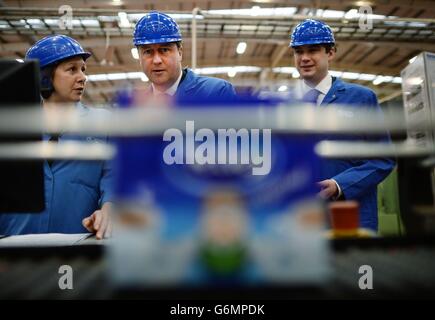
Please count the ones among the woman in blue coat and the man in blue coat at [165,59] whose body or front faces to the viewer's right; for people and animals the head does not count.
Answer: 0

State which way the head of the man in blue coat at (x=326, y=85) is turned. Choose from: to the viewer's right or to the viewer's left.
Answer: to the viewer's left

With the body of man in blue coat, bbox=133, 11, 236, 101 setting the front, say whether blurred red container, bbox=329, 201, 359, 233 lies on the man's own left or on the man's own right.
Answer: on the man's own left

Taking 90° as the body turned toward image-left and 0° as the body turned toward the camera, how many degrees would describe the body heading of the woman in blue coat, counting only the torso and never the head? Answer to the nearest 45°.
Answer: approximately 0°

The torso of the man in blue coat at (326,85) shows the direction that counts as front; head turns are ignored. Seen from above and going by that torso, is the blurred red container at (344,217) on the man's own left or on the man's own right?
on the man's own left

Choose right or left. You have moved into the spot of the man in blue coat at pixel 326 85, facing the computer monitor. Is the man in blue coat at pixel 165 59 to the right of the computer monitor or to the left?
right

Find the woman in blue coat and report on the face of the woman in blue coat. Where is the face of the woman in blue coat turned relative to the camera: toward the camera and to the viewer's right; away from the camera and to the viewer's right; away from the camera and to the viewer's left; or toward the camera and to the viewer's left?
toward the camera and to the viewer's right

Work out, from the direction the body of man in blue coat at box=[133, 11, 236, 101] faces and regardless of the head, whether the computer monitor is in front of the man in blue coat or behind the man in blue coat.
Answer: in front
